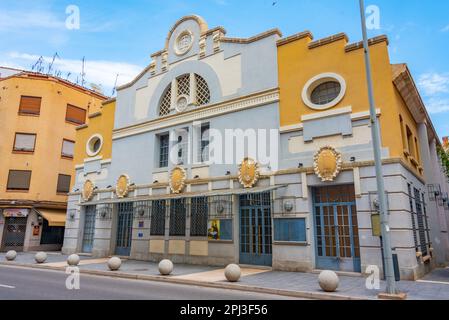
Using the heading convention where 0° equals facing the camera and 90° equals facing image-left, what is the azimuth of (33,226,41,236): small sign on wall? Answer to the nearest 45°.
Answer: approximately 0°

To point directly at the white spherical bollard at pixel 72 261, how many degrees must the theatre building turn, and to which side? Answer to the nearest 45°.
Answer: approximately 45° to its right

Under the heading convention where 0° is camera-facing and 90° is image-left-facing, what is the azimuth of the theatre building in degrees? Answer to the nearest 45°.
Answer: approximately 45°
